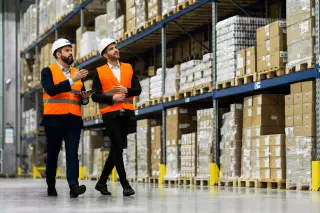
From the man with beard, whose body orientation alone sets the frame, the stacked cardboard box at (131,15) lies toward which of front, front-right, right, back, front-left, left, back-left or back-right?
back-left

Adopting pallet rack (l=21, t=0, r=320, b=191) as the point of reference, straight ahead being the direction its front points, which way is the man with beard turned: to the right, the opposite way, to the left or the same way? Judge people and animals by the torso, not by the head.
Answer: to the left

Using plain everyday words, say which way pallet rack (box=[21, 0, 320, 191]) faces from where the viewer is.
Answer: facing the viewer and to the left of the viewer

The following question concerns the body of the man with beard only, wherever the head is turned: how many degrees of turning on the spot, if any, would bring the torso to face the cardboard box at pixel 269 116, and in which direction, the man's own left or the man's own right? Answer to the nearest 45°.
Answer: approximately 90° to the man's own left

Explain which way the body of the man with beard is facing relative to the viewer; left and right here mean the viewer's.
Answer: facing the viewer and to the right of the viewer

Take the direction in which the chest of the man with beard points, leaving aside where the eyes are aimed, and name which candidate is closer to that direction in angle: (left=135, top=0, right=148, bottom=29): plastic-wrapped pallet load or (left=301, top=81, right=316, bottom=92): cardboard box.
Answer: the cardboard box

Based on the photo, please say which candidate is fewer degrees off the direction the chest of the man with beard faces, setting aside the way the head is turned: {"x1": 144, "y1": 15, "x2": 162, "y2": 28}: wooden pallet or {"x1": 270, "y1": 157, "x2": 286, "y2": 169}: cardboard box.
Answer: the cardboard box

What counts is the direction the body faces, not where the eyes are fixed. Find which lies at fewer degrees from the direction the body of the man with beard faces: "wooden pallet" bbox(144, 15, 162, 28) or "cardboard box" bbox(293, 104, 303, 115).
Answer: the cardboard box

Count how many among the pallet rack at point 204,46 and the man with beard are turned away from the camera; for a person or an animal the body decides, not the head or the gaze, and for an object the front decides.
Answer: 0
